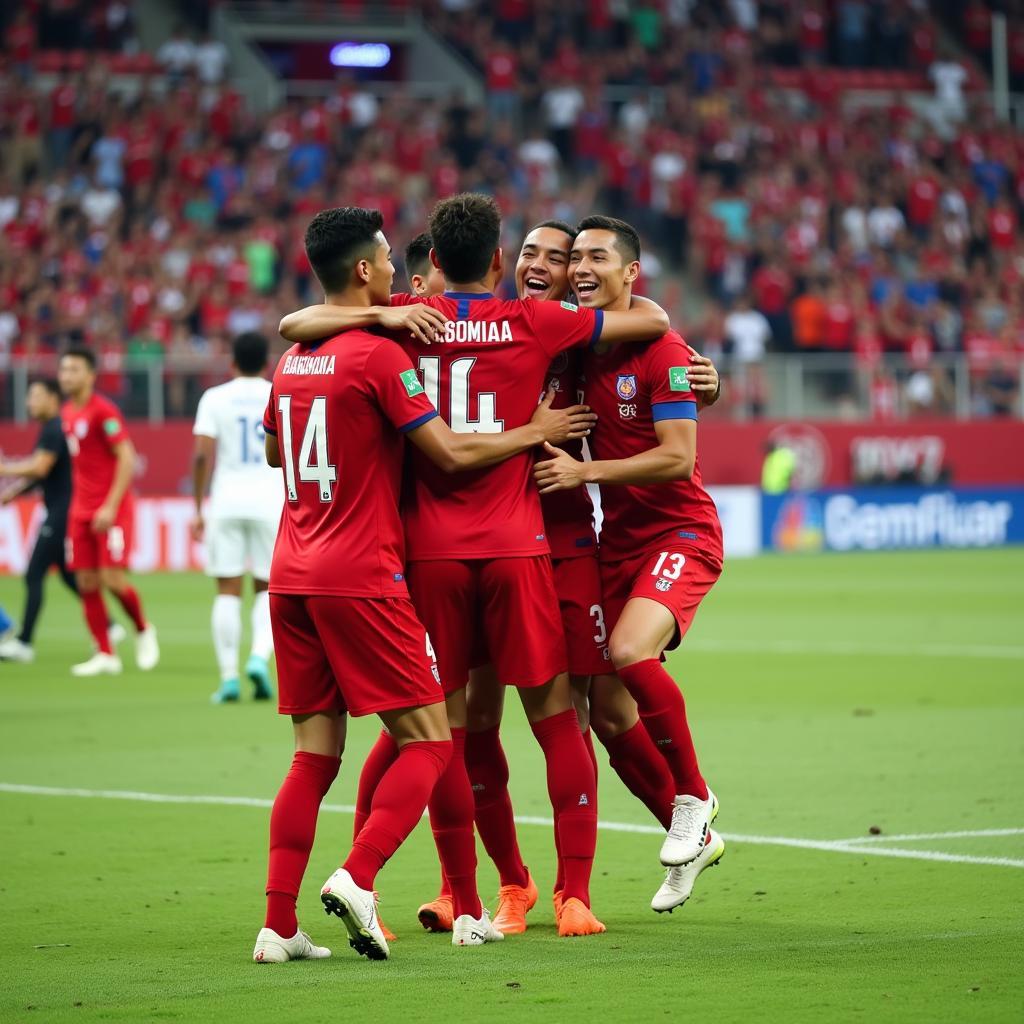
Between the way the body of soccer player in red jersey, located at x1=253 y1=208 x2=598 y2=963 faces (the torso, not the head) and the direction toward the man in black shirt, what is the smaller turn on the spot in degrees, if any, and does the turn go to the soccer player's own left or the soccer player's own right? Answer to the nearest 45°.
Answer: approximately 45° to the soccer player's own left

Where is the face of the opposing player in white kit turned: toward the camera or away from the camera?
away from the camera

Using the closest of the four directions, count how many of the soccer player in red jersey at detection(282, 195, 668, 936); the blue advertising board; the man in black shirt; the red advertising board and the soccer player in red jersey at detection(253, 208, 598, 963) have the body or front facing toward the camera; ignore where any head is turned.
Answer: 2

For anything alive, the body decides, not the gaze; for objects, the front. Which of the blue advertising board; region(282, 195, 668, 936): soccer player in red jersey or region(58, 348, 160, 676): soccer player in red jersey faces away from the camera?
region(282, 195, 668, 936): soccer player in red jersey

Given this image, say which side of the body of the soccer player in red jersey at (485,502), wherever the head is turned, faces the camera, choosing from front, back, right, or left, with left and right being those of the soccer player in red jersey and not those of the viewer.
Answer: back

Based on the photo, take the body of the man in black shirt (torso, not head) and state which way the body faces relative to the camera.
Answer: to the viewer's left

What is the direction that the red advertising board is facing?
toward the camera

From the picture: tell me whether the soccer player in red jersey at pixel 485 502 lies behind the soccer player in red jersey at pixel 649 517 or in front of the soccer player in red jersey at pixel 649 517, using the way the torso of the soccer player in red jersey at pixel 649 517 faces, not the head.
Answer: in front

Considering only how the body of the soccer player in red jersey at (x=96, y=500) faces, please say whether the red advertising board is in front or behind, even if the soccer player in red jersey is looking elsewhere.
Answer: behind

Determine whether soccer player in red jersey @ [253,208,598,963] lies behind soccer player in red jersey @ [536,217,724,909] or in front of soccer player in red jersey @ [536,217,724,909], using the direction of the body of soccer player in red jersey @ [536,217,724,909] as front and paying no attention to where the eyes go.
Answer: in front

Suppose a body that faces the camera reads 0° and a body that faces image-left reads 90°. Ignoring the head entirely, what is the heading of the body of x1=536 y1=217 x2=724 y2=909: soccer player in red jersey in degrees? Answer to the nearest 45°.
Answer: approximately 45°

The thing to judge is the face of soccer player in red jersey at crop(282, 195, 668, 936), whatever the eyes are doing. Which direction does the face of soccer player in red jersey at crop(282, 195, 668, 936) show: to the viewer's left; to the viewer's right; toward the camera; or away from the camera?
away from the camera

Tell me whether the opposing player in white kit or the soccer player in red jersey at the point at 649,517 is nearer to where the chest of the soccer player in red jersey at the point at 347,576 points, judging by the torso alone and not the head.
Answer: the soccer player in red jersey

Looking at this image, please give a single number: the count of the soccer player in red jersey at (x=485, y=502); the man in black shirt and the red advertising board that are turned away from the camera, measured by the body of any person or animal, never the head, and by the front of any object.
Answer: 1
